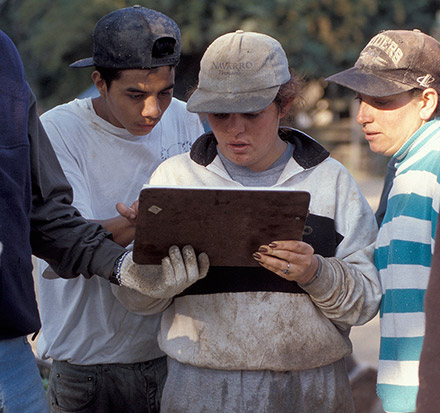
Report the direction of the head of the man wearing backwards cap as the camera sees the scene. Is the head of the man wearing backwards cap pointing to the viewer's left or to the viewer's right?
to the viewer's right

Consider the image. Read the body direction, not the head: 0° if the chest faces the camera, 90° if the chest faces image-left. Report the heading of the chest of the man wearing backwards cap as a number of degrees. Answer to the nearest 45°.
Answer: approximately 315°
